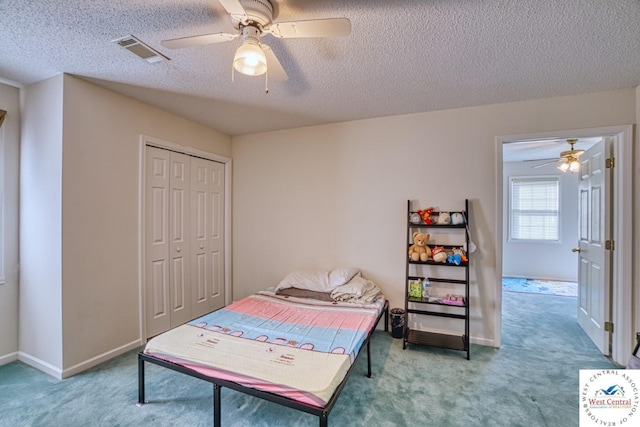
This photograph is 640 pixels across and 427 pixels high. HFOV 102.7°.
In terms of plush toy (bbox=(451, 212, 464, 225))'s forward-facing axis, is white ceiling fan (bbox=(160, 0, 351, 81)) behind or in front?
in front

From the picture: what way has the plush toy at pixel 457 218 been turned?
toward the camera

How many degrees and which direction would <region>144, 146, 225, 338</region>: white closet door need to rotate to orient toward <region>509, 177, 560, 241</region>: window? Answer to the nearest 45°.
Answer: approximately 45° to its left

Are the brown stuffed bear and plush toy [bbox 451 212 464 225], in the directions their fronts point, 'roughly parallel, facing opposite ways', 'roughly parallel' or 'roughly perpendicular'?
roughly parallel

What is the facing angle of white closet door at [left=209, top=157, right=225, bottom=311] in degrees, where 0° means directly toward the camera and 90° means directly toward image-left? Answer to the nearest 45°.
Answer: approximately 315°

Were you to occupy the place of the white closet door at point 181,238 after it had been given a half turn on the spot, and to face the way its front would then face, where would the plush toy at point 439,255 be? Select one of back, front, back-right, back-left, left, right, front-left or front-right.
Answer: back

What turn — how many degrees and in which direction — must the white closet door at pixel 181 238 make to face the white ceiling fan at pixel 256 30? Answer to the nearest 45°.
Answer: approximately 45° to its right

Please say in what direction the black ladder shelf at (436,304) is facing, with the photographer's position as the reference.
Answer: facing the viewer

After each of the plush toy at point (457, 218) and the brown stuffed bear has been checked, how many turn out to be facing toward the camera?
2

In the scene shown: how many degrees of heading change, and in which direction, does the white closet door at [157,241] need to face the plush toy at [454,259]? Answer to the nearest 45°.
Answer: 0° — it already faces it

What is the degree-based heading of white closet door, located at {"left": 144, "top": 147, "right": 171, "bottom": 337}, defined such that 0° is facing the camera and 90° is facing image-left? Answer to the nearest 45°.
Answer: approximately 315°

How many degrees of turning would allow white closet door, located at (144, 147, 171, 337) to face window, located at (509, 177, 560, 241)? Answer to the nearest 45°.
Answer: approximately 45° to its left

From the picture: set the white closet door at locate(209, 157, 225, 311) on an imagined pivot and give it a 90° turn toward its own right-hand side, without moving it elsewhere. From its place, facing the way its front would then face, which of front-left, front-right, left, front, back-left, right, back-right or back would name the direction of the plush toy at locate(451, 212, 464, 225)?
left

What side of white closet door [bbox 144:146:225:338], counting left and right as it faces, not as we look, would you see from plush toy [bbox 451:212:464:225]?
front

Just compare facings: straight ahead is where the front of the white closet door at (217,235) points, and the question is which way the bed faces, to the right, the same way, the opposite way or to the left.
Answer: to the right

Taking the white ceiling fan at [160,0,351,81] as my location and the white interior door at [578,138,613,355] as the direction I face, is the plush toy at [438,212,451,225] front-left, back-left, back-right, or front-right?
front-left
